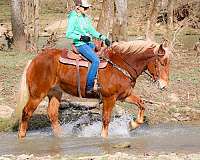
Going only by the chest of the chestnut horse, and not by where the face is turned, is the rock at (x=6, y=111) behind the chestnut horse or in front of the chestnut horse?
behind

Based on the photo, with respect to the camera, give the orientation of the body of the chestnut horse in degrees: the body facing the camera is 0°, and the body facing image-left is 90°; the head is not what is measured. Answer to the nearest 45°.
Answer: approximately 270°

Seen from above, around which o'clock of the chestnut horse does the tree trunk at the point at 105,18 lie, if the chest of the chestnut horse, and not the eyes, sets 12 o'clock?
The tree trunk is roughly at 9 o'clock from the chestnut horse.

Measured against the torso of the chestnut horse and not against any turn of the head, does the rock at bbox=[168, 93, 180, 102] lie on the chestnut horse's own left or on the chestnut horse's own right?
on the chestnut horse's own left

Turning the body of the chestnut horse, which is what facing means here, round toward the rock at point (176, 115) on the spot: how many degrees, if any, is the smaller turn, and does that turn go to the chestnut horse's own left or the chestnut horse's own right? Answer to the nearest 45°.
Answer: approximately 45° to the chestnut horse's own left

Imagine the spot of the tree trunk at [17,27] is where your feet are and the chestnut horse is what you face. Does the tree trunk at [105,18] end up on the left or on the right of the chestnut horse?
left

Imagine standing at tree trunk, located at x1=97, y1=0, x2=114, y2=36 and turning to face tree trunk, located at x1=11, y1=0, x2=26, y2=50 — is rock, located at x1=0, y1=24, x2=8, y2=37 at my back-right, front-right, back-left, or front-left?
front-right
